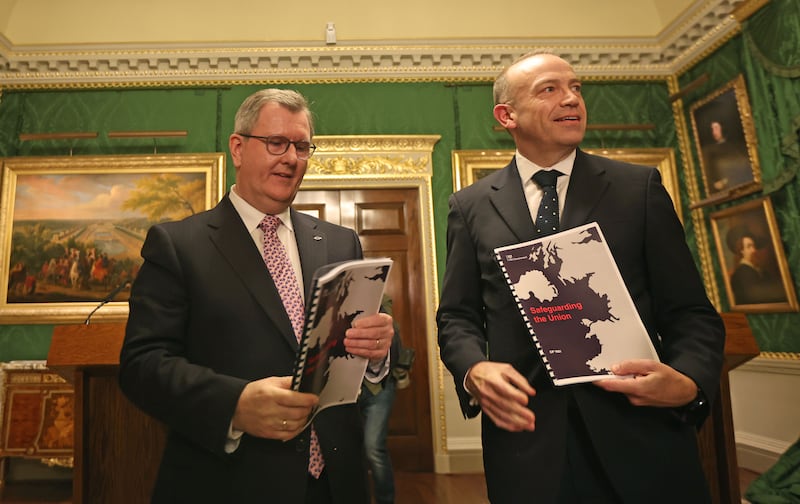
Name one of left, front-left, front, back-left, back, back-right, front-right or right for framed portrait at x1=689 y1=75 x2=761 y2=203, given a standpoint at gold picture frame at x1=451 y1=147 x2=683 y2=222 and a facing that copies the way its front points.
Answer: left

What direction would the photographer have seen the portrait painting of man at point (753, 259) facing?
facing the viewer and to the left of the viewer

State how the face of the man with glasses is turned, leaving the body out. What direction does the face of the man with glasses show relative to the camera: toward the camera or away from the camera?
toward the camera

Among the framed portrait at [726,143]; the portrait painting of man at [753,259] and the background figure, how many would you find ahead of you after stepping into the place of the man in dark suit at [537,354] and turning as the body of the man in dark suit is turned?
0

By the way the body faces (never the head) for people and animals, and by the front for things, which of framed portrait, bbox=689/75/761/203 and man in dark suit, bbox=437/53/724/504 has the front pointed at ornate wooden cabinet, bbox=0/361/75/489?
the framed portrait

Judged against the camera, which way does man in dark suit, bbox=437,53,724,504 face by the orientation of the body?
toward the camera

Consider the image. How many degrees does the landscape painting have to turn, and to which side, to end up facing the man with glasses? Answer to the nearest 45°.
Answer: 0° — it already faces them

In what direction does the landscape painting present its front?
toward the camera

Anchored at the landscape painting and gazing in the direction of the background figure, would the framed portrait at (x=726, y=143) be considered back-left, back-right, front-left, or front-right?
front-left

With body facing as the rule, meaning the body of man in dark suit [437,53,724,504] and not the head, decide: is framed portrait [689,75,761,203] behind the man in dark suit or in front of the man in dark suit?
behind

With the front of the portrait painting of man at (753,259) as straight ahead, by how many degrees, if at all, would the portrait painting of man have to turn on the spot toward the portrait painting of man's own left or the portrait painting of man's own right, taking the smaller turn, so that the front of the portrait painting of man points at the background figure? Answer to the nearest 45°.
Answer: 0° — it already faces them

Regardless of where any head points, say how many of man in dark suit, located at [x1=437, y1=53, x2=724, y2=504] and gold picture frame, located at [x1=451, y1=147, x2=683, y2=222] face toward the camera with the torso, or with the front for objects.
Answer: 2

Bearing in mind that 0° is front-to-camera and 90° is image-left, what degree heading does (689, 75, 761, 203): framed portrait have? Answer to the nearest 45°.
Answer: approximately 45°

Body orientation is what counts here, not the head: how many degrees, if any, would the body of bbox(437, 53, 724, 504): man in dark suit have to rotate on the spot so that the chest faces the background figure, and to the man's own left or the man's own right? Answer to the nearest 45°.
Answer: approximately 135° to the man's own right

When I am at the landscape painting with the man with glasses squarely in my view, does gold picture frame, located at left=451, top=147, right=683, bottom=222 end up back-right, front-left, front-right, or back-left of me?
front-left

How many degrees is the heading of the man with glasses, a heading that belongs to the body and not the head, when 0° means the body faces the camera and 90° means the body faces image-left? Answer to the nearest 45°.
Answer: approximately 315°

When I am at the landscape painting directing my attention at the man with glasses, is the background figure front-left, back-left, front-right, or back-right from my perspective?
front-left

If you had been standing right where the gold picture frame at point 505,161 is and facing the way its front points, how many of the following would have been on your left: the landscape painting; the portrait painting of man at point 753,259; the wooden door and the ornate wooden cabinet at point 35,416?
1
